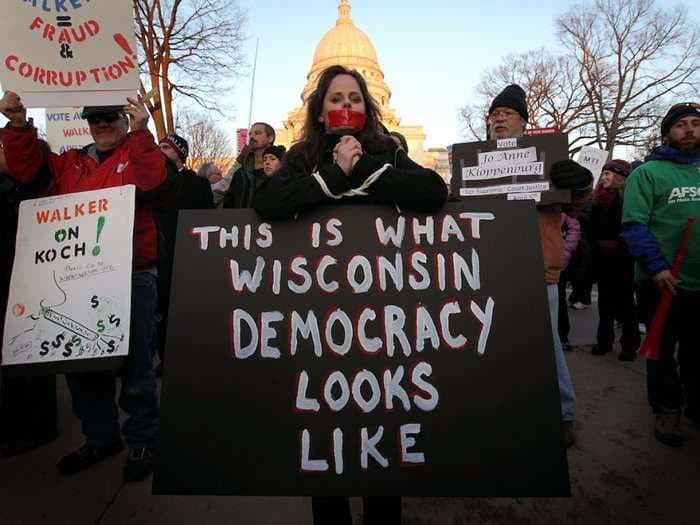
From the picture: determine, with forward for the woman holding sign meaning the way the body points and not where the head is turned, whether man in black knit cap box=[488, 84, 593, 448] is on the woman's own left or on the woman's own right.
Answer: on the woman's own left

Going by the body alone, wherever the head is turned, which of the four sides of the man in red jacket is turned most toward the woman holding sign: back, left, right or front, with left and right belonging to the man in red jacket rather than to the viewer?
left

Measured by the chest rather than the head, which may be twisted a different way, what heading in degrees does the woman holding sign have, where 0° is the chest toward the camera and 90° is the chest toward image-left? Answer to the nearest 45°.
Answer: approximately 0°

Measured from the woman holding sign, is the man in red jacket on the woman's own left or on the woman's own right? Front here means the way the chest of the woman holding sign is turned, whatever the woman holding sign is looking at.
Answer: on the woman's own right

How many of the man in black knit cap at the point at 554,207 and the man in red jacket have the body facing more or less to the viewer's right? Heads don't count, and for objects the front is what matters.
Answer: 0

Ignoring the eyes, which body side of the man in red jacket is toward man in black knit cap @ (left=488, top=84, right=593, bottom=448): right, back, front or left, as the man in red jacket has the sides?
left

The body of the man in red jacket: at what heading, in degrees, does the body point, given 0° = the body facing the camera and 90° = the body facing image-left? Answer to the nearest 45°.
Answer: approximately 45°
